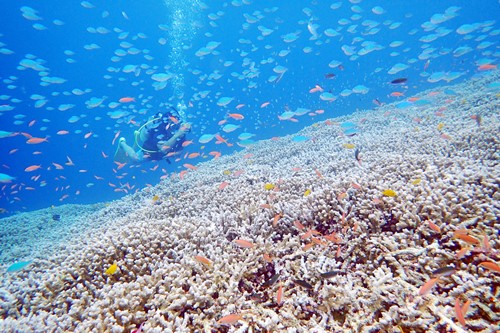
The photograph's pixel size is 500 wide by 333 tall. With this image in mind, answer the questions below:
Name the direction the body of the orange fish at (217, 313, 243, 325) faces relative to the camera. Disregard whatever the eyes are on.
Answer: to the viewer's left

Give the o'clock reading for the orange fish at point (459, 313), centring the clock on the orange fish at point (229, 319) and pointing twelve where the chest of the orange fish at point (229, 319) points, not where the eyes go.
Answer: the orange fish at point (459, 313) is roughly at 7 o'clock from the orange fish at point (229, 319).

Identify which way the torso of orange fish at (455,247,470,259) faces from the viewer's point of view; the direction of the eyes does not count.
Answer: to the viewer's left

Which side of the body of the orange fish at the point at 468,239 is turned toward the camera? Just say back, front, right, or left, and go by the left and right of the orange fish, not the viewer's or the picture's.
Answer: right

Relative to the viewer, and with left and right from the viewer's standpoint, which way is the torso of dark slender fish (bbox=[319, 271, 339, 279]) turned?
facing to the left of the viewer

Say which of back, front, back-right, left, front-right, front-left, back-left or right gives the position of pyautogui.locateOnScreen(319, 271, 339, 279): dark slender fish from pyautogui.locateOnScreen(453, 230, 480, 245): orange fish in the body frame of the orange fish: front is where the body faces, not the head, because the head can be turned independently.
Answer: back-right

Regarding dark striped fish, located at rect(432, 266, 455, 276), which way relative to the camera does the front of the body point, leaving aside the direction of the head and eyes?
to the viewer's left

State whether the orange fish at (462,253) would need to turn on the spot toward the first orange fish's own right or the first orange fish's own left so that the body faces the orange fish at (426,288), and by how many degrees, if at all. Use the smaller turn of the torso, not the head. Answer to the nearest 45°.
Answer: approximately 45° to the first orange fish's own left

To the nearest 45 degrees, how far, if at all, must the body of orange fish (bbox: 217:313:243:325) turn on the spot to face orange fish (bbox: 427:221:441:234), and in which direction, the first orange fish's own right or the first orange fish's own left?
approximately 180°

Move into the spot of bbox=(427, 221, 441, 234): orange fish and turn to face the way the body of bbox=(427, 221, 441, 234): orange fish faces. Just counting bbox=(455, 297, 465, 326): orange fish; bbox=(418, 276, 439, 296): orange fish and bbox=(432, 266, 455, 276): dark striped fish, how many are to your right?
3
